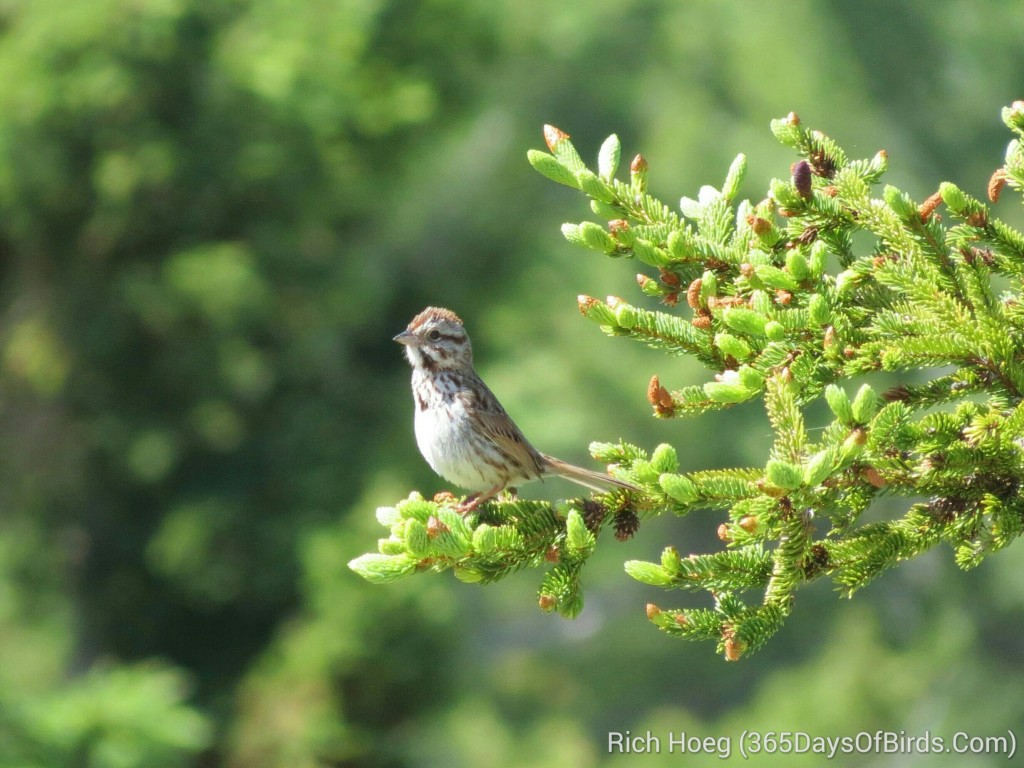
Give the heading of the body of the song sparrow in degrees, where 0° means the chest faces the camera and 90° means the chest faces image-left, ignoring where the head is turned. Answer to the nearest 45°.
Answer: approximately 45°
